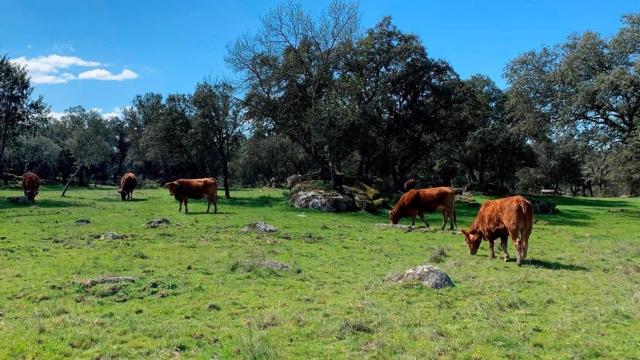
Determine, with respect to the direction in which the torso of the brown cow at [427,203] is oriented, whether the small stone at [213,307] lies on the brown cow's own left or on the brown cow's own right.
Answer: on the brown cow's own left

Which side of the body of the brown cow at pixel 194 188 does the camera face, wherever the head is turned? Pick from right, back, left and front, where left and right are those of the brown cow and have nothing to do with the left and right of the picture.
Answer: left

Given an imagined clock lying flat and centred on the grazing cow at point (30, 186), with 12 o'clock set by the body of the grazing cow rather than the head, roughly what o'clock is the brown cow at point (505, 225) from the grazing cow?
The brown cow is roughly at 11 o'clock from the grazing cow.

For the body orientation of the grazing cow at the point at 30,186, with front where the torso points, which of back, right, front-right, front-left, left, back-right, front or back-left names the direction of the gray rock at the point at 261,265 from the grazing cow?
front

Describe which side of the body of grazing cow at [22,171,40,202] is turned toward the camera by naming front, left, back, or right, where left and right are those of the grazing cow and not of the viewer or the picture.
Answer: front

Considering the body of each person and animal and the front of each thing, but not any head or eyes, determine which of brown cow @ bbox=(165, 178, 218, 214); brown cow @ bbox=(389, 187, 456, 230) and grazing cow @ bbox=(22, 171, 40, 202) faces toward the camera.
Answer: the grazing cow

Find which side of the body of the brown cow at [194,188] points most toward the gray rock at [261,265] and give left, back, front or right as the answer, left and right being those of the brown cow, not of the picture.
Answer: left

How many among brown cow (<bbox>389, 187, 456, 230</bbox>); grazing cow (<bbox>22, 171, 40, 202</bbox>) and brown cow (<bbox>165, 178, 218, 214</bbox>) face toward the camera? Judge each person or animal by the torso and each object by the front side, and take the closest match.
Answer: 1

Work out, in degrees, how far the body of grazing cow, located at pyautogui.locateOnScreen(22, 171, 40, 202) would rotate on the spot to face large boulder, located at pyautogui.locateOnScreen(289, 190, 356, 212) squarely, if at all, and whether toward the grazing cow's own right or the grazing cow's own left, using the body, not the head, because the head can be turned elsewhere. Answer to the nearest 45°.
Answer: approximately 45° to the grazing cow's own left

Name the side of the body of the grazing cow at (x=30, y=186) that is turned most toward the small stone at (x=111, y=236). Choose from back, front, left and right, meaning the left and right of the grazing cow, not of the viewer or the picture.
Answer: front

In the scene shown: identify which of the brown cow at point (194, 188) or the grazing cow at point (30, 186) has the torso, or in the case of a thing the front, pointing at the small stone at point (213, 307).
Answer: the grazing cow

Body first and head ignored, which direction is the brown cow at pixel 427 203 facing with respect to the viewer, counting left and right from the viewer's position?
facing to the left of the viewer

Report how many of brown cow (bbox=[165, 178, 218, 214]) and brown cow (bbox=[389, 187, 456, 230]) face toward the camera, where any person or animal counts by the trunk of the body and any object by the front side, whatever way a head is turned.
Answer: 0

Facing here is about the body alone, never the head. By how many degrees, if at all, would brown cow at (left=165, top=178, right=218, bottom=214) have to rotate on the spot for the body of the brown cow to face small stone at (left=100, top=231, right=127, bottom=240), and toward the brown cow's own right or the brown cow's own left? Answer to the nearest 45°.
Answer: approximately 90° to the brown cow's own left

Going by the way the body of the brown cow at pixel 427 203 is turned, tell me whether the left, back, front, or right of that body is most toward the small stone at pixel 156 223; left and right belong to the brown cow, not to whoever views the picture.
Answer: front

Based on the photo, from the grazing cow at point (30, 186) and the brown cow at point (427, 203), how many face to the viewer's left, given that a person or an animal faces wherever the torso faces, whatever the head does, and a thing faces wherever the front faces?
1

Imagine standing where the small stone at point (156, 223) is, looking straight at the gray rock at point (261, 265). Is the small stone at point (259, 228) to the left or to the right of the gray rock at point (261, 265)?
left

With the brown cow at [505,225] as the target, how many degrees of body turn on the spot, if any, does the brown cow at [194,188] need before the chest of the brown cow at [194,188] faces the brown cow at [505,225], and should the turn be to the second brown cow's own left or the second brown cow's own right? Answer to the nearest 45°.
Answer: approximately 135° to the second brown cow's own left
